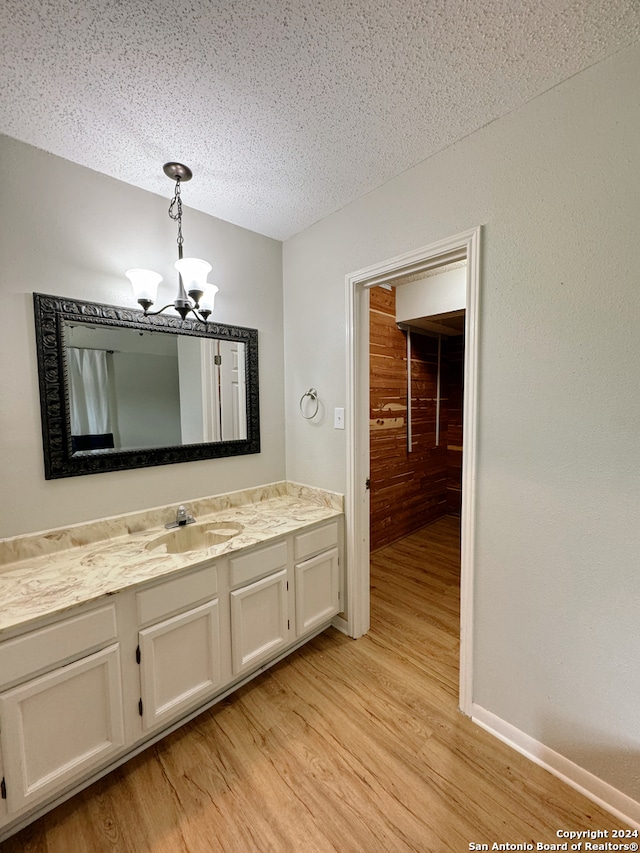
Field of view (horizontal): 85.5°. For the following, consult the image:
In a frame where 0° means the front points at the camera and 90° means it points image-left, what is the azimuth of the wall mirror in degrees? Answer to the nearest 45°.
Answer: approximately 315°

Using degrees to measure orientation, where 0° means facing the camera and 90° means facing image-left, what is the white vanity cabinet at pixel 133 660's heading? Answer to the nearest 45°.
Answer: approximately 315°
